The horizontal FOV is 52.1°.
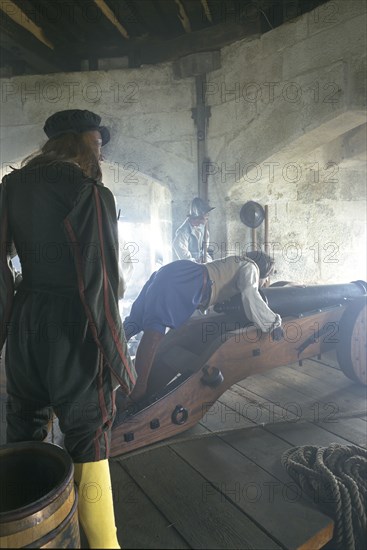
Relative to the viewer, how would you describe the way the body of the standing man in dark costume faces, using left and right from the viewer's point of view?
facing away from the viewer and to the right of the viewer

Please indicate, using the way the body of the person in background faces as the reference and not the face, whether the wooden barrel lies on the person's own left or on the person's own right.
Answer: on the person's own right

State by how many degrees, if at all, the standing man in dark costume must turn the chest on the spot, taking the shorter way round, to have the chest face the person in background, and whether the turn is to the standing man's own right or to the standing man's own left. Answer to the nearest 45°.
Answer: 0° — they already face them

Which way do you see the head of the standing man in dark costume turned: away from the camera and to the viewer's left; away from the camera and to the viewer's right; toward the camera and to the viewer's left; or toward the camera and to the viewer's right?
away from the camera and to the viewer's right

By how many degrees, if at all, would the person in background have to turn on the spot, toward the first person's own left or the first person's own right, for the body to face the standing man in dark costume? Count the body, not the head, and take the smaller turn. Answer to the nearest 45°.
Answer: approximately 45° to the first person's own right
